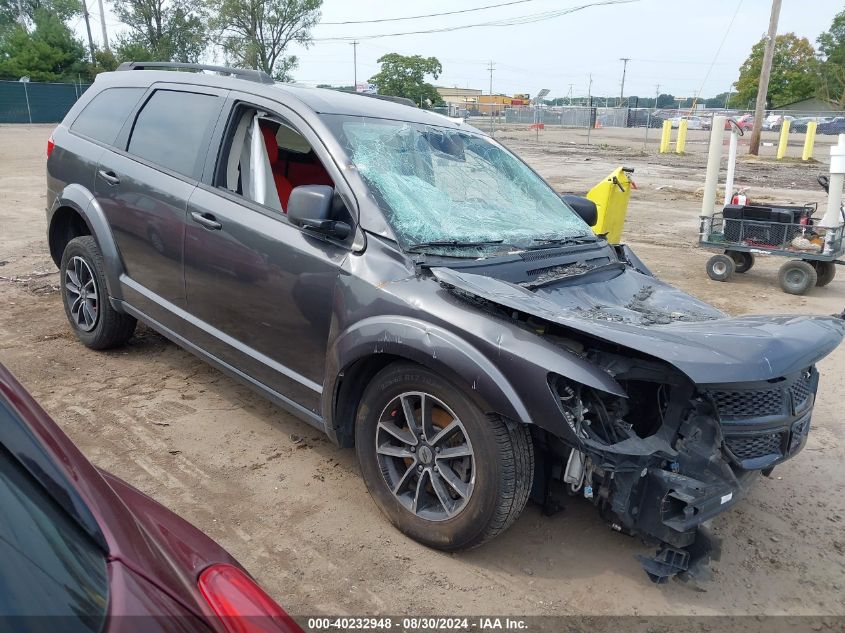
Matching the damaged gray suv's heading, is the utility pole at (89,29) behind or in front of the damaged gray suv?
behind

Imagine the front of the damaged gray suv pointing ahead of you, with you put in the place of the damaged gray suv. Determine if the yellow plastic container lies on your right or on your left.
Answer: on your left

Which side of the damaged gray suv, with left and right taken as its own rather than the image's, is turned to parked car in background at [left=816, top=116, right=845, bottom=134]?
left

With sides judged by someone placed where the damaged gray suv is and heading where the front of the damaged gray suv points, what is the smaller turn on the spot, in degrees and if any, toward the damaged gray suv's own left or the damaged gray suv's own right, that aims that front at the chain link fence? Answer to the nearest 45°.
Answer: approximately 180°

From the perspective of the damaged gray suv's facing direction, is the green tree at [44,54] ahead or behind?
behind

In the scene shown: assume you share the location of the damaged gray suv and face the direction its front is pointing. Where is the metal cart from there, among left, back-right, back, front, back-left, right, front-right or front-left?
left

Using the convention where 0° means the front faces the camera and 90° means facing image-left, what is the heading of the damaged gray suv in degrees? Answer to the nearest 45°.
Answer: approximately 315°
